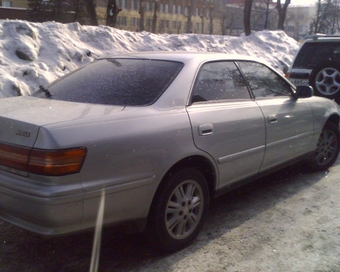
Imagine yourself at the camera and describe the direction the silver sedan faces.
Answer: facing away from the viewer and to the right of the viewer

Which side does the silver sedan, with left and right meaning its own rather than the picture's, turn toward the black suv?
front

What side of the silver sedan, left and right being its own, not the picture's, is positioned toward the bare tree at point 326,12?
front
